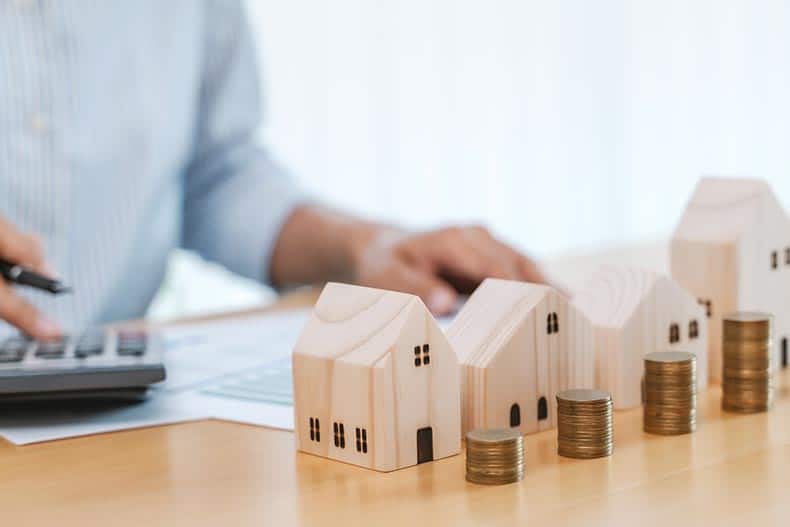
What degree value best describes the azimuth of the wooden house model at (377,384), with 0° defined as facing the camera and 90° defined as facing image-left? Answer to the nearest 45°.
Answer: approximately 315°

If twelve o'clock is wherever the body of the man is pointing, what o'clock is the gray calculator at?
The gray calculator is roughly at 12 o'clock from the man.

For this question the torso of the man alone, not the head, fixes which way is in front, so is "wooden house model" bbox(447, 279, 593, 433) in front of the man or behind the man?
in front

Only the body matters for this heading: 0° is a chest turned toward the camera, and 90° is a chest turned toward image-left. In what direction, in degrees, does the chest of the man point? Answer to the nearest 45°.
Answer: approximately 0°
